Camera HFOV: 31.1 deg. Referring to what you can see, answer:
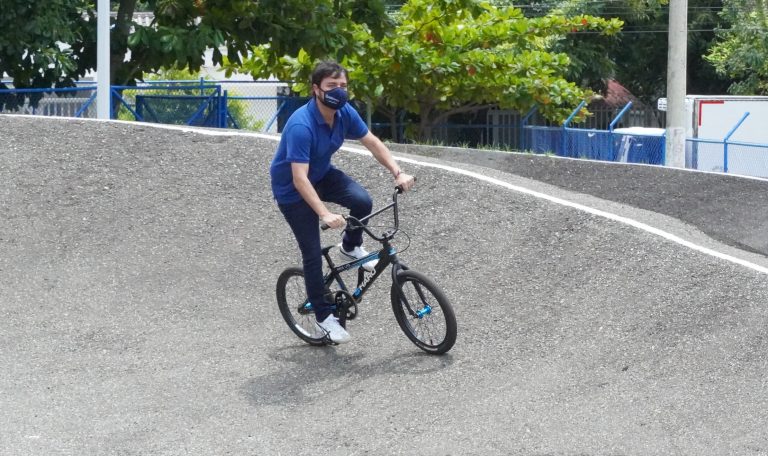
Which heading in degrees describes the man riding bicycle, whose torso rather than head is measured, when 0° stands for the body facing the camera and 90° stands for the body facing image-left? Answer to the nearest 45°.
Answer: approximately 315°

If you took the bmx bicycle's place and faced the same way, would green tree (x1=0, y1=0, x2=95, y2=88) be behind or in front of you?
behind

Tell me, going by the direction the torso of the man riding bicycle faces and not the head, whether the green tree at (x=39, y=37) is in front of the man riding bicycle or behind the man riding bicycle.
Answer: behind

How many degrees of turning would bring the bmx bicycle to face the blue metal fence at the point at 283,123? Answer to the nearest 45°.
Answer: approximately 135° to its left

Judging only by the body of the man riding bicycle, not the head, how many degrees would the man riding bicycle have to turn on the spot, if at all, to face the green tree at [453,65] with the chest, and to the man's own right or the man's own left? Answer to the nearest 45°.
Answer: approximately 135° to the man's own left

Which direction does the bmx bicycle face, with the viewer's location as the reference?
facing the viewer and to the right of the viewer

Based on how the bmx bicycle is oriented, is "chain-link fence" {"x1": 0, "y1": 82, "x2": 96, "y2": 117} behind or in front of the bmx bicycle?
behind

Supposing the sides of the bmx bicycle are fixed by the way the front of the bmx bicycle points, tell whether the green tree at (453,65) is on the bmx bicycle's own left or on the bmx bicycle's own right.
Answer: on the bmx bicycle's own left

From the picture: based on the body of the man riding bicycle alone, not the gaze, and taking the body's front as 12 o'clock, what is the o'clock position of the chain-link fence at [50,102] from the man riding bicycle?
The chain-link fence is roughly at 7 o'clock from the man riding bicycle.
